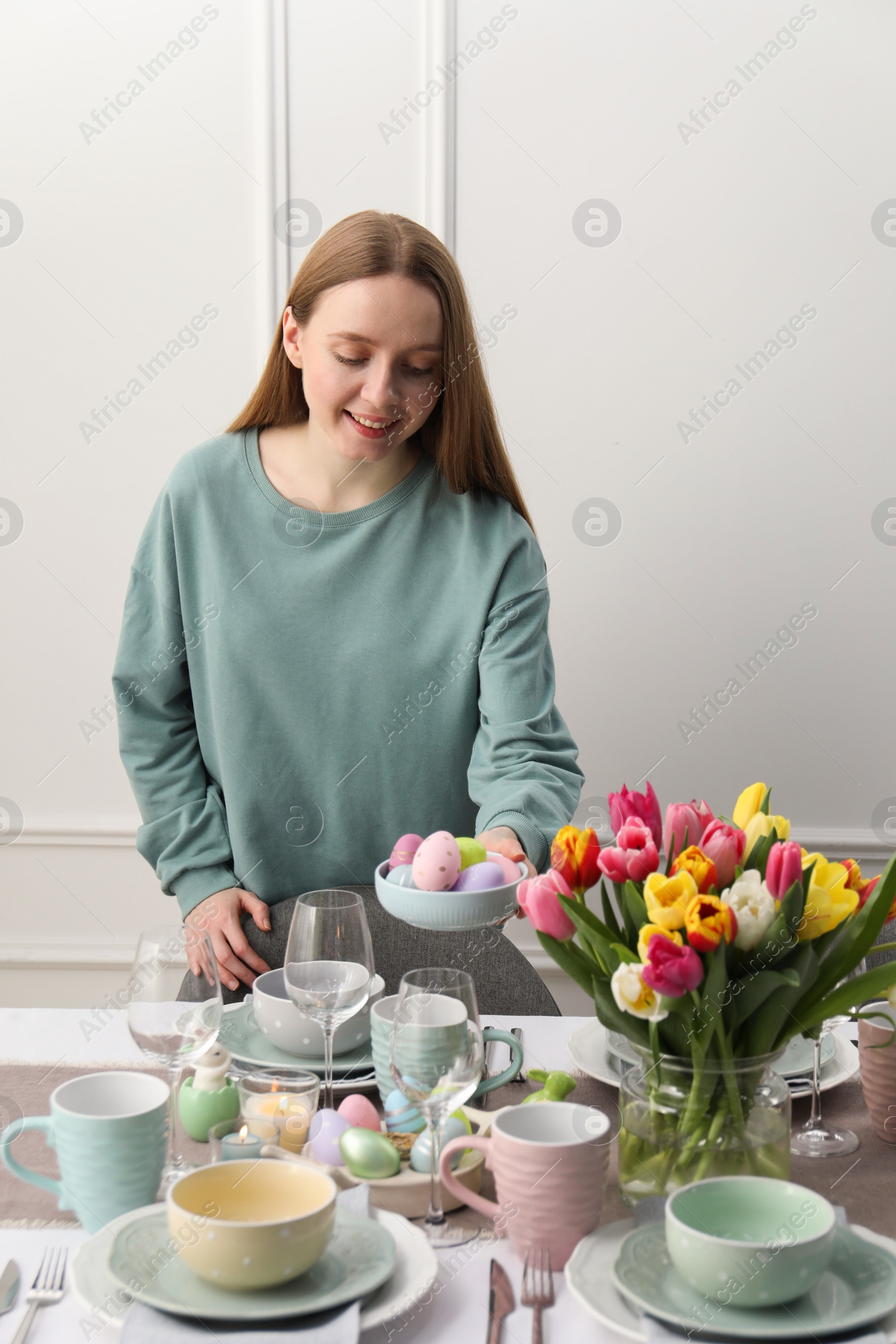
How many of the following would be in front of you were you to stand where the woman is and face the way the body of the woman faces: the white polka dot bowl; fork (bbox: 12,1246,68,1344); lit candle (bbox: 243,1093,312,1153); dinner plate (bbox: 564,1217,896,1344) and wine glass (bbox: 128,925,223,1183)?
5

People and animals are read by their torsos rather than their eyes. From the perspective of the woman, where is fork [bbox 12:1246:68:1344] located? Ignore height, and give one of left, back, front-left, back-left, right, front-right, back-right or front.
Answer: front

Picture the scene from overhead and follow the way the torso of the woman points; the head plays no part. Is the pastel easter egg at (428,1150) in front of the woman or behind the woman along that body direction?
in front

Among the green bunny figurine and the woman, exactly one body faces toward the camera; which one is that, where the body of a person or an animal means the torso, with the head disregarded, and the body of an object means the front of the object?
the woman

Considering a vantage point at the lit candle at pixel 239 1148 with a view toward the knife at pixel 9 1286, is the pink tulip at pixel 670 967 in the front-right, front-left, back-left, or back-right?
back-left

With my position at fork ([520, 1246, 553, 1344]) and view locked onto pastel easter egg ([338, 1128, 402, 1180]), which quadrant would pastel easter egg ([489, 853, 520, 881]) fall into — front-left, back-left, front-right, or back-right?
front-right

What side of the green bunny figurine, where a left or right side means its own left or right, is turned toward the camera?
right

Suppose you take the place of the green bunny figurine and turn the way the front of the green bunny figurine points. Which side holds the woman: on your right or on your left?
on your left

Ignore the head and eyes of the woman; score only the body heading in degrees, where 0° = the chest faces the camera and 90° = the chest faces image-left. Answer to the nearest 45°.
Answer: approximately 0°
